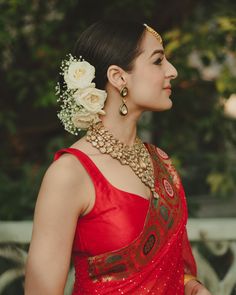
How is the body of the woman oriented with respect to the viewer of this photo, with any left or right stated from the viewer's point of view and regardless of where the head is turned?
facing the viewer and to the right of the viewer

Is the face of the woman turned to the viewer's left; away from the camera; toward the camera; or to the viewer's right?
to the viewer's right
